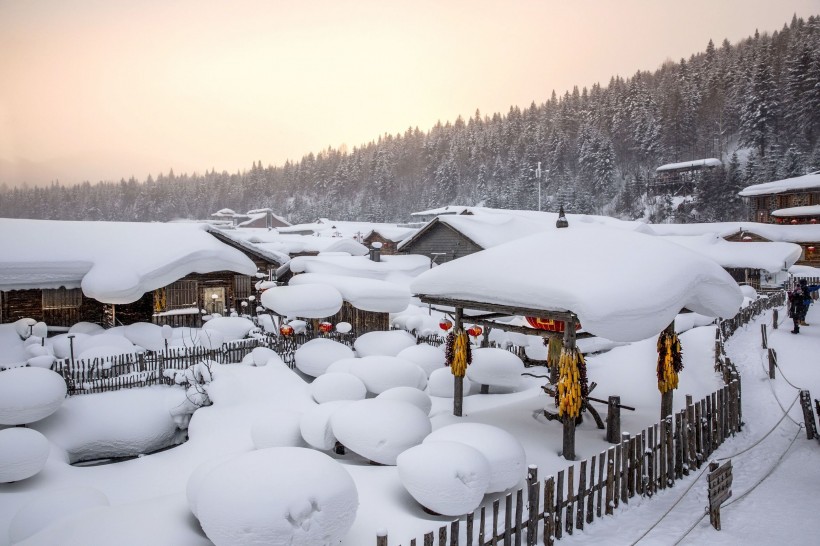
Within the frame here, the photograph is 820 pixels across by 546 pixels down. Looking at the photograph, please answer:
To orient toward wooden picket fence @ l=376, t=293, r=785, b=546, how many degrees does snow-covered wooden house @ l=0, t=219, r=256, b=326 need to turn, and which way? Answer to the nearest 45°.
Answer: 0° — it already faces it

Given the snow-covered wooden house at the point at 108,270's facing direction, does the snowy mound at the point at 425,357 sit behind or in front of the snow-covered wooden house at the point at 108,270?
in front

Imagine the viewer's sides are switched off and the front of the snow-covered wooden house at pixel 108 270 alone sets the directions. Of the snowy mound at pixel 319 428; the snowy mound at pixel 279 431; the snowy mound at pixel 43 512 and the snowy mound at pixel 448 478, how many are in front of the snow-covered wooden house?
4

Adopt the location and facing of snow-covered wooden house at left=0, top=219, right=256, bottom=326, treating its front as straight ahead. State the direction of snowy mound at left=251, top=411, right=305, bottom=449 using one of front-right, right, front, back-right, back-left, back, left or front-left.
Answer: front

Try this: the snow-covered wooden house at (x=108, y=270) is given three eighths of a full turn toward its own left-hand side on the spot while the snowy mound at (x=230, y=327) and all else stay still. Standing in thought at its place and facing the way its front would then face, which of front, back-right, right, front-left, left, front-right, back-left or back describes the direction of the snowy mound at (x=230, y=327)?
right

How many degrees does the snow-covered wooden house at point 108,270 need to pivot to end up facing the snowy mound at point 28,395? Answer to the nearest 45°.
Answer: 0° — it already faces it

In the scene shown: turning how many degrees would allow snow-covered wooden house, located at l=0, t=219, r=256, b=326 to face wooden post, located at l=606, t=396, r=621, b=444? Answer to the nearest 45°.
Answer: approximately 45° to its left

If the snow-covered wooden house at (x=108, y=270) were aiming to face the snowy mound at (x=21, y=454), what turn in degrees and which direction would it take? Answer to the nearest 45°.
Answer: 0° — it already faces it

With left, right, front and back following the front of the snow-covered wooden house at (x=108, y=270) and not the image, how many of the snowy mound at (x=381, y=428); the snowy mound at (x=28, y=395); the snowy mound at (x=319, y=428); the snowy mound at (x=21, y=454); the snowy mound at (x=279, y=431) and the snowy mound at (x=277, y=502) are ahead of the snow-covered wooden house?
6

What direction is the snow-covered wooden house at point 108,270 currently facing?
toward the camera

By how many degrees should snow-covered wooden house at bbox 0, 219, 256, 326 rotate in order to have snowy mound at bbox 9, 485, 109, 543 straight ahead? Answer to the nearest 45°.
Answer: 0° — it already faces it

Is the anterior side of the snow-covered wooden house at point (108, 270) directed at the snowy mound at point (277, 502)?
yes

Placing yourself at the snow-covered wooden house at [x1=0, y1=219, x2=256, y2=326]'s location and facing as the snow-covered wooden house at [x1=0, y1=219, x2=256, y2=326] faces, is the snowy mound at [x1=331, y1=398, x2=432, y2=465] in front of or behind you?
in front

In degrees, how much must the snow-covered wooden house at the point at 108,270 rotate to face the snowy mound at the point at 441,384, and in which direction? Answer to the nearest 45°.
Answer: approximately 45° to its left
